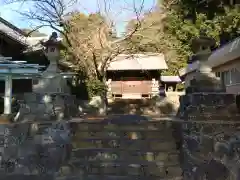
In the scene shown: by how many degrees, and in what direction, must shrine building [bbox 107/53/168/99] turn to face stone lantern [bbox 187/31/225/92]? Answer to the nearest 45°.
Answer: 0° — it already faces it

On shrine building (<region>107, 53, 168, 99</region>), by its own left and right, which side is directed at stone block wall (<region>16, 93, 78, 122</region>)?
front

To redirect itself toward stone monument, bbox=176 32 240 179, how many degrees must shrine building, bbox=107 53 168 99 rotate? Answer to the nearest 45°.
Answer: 0° — it already faces it

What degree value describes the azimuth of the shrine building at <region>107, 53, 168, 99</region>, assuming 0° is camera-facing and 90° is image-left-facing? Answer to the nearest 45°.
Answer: approximately 0°

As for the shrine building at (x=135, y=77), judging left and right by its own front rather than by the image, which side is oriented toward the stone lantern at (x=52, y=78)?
front
